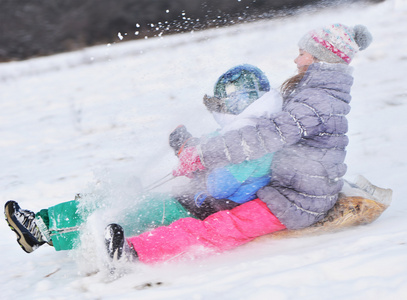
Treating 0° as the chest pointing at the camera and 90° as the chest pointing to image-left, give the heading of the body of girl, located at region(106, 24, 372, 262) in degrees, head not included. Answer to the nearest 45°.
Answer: approximately 90°

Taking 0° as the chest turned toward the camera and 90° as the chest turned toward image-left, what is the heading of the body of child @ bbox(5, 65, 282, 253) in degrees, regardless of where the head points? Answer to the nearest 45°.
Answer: approximately 90°

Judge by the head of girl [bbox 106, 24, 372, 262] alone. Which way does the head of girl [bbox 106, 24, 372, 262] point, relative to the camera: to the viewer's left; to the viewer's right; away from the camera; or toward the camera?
to the viewer's left
